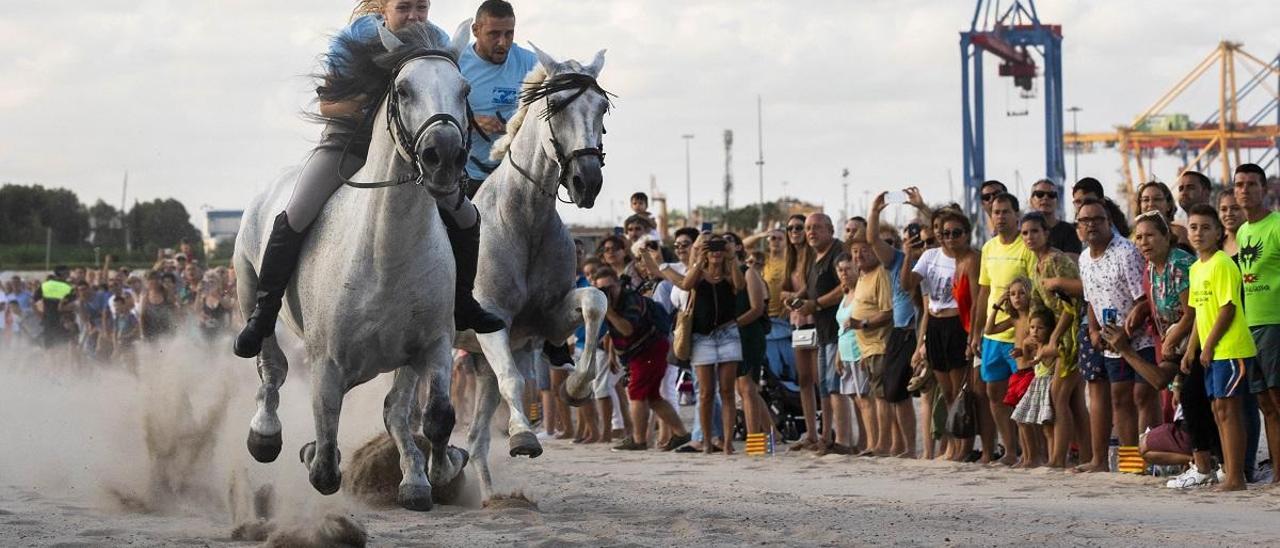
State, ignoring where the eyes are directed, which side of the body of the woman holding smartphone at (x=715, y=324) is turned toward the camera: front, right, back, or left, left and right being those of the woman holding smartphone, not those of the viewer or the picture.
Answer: front

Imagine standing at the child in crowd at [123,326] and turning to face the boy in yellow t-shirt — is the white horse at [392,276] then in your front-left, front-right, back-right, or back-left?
front-right

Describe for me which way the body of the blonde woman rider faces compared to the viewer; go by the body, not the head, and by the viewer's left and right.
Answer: facing the viewer

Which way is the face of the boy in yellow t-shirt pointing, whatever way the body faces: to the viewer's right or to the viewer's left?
to the viewer's left

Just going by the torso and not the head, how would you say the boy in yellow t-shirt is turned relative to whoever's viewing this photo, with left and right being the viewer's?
facing the viewer and to the left of the viewer

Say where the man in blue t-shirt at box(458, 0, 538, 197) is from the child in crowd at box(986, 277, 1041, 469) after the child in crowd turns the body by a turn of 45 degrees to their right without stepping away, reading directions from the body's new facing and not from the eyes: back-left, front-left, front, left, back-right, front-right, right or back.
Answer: front-left

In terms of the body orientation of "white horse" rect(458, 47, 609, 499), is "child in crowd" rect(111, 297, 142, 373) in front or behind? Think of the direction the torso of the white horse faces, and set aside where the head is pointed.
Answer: behind

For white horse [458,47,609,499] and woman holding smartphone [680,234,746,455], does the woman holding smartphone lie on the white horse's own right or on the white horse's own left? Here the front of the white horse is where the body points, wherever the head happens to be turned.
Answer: on the white horse's own left

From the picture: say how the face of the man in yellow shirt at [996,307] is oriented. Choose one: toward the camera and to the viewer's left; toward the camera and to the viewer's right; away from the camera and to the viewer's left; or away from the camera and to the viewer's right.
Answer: toward the camera and to the viewer's left

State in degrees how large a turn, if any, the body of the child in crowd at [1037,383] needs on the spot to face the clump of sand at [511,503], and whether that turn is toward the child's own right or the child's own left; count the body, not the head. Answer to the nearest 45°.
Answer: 0° — they already face it

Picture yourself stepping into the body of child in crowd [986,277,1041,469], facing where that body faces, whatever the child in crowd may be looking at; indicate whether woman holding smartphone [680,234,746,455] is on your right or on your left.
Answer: on your right
